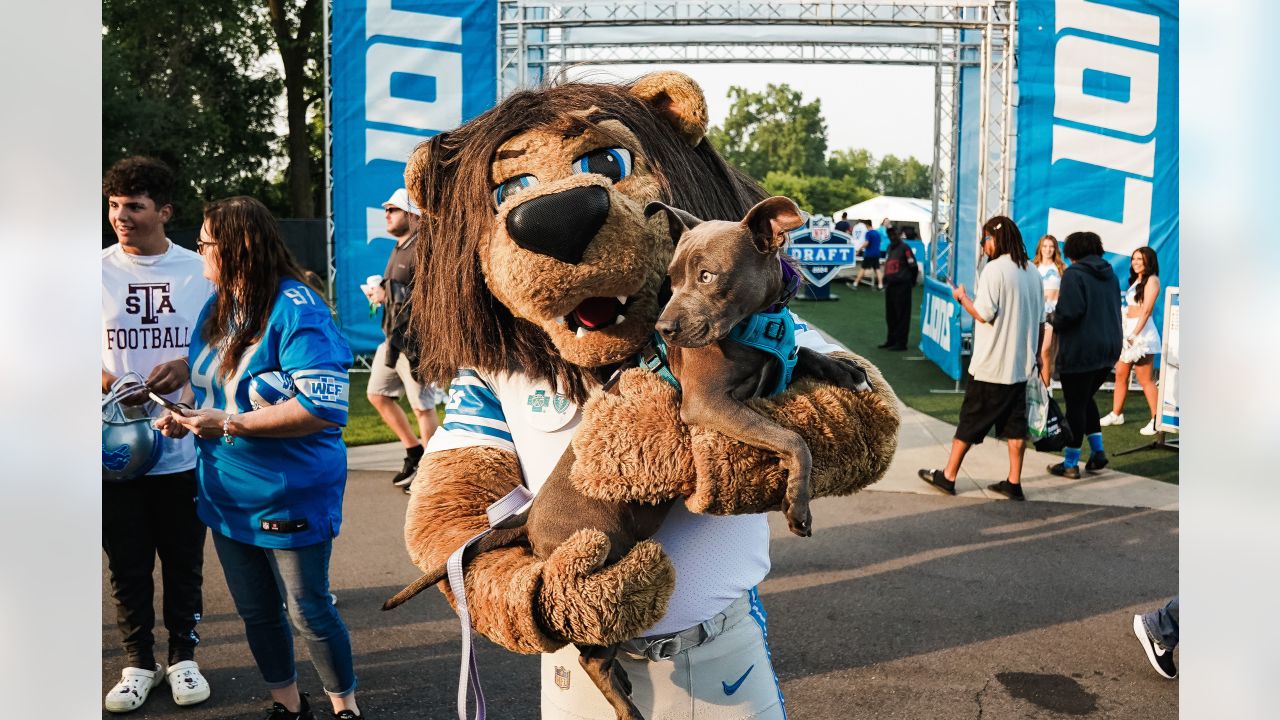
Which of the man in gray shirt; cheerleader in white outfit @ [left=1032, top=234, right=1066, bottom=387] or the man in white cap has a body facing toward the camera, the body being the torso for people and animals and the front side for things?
the cheerleader in white outfit

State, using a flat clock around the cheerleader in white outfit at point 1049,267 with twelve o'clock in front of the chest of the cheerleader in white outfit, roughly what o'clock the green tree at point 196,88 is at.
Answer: The green tree is roughly at 4 o'clock from the cheerleader in white outfit.

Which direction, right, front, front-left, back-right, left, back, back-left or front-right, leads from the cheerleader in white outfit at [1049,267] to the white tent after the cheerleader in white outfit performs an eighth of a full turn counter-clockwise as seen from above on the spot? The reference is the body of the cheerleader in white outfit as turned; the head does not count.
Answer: back-left

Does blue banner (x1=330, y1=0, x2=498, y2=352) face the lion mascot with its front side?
yes

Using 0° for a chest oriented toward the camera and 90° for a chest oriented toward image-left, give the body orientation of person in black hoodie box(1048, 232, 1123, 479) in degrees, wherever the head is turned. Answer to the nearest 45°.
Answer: approximately 135°

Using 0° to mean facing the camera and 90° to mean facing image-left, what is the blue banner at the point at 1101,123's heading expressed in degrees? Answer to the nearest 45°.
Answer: approximately 0°

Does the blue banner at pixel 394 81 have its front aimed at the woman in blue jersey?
yes

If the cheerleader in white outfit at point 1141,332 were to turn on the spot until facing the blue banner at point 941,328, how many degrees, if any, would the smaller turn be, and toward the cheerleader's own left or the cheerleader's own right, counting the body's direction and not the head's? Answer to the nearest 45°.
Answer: approximately 90° to the cheerleader's own right

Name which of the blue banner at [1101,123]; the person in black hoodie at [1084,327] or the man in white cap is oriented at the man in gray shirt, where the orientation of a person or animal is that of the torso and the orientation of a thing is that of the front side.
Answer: the blue banner

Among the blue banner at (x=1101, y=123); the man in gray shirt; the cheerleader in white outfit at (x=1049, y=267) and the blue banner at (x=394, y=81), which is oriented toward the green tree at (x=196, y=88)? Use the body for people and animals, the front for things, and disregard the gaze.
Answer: the man in gray shirt

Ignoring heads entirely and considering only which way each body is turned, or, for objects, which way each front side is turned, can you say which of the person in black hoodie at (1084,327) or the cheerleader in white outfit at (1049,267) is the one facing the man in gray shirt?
the cheerleader in white outfit

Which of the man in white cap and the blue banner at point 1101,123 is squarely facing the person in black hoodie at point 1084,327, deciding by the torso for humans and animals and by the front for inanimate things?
the blue banner
